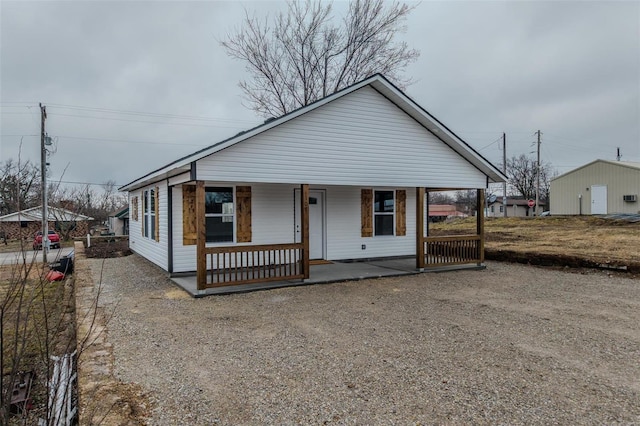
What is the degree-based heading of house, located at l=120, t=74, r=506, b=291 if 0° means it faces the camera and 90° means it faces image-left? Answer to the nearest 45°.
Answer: approximately 315°

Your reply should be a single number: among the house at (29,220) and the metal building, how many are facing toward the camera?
2

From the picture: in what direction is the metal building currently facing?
toward the camera

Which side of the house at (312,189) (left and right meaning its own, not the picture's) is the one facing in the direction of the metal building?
left

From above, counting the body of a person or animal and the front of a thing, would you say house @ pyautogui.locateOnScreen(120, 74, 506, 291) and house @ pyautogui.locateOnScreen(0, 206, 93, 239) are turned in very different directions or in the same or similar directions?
same or similar directions

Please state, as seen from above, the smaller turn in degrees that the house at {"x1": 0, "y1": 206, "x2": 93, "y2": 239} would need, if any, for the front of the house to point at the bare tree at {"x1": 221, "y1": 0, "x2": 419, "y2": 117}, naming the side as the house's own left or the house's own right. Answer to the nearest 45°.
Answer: approximately 45° to the house's own left

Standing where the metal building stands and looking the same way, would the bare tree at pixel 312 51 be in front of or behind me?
in front

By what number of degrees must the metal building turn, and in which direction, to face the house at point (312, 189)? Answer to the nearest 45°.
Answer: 0° — it already faces it

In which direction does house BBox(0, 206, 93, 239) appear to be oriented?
toward the camera

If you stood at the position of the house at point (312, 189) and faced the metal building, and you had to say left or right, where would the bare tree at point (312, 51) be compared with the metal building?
left
